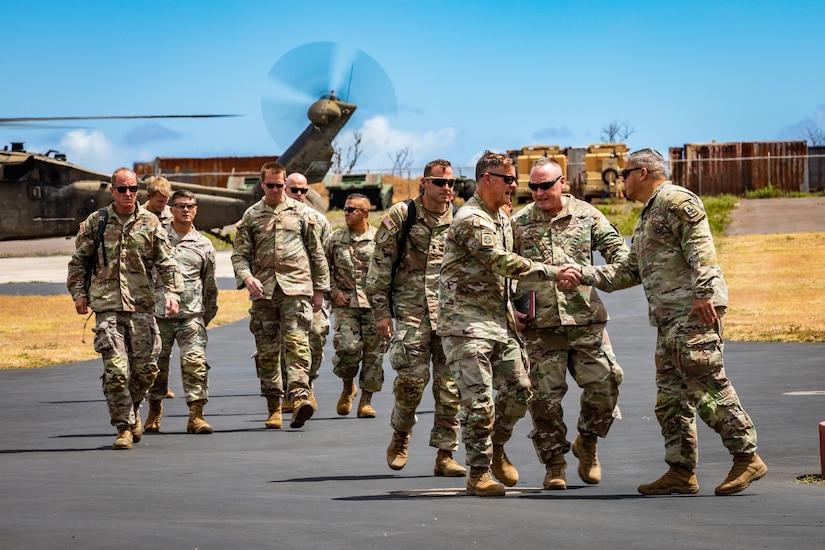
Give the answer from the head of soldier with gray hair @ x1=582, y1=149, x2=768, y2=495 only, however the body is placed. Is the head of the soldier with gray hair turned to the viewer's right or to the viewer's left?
to the viewer's left

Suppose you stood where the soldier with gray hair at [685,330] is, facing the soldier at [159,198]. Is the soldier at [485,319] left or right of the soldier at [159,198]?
left

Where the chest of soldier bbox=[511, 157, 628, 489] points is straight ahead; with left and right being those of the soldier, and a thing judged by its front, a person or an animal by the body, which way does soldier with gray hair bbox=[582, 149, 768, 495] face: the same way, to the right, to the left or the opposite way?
to the right

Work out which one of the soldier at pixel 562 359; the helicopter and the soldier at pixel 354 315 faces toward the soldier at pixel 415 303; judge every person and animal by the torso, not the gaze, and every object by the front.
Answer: the soldier at pixel 354 315

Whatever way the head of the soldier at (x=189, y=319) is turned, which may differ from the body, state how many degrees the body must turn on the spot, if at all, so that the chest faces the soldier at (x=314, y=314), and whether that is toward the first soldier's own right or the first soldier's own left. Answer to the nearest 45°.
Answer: approximately 135° to the first soldier's own left

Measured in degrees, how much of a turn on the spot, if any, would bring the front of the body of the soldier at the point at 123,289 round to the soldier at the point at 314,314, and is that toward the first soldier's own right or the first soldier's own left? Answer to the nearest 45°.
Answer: approximately 135° to the first soldier's own left

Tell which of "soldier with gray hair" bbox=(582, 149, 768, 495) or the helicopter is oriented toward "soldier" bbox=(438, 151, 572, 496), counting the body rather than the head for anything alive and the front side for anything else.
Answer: the soldier with gray hair

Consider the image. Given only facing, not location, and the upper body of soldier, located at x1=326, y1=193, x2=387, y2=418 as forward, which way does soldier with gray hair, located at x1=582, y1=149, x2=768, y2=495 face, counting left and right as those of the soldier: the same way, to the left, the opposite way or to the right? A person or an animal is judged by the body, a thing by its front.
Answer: to the right

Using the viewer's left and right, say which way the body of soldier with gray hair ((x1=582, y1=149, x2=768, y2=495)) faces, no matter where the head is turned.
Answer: facing to the left of the viewer

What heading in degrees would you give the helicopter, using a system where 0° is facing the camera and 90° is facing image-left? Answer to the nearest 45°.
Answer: approximately 90°

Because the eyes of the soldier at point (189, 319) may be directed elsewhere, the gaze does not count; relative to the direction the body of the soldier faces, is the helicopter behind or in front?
behind
